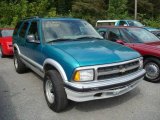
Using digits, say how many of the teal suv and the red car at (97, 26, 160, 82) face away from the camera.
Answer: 0

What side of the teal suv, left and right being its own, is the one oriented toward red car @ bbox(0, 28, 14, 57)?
back

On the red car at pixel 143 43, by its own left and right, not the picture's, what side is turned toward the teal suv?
right

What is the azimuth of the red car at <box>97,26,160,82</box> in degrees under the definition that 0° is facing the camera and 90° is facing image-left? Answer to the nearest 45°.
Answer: approximately 315°

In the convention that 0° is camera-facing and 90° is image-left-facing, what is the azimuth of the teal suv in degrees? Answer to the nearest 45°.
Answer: approximately 315°

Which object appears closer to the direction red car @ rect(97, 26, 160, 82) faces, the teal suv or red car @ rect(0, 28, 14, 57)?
the teal suv

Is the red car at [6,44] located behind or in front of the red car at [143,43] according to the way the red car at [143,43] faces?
behind

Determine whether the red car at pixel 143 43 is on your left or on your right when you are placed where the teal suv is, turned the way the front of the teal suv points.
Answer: on your left
